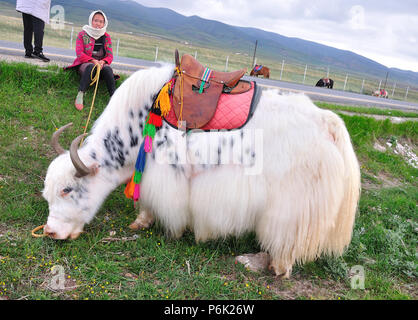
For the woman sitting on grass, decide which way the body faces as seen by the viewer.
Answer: toward the camera

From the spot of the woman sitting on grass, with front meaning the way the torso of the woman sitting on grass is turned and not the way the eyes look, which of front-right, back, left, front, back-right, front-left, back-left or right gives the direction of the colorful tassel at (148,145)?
front

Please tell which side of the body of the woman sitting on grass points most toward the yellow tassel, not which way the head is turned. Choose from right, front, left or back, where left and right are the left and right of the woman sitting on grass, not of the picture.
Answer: front

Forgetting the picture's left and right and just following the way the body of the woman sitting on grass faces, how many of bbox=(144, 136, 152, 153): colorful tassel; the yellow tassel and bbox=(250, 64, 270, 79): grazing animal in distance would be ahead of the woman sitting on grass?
2

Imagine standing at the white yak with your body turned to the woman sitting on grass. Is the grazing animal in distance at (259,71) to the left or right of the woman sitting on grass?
right

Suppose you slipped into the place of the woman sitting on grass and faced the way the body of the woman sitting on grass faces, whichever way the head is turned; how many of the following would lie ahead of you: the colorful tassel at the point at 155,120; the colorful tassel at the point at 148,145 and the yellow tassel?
3

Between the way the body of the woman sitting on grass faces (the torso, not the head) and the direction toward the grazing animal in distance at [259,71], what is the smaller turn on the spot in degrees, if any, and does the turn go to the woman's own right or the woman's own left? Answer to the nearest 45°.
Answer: approximately 135° to the woman's own left

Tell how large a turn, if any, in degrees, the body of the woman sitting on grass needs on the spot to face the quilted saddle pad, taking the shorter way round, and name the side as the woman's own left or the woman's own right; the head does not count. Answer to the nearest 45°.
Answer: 0° — they already face it

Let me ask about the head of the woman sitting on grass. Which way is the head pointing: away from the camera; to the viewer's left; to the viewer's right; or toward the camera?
toward the camera

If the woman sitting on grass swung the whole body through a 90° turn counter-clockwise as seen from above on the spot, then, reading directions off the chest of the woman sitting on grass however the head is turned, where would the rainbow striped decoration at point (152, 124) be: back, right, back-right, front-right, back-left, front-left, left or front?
right

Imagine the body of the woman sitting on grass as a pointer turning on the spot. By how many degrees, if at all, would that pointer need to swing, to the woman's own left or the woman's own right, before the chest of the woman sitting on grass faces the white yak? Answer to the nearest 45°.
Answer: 0° — they already face it

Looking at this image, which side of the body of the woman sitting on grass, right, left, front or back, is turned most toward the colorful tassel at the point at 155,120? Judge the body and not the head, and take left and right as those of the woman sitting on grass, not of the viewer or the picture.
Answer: front
